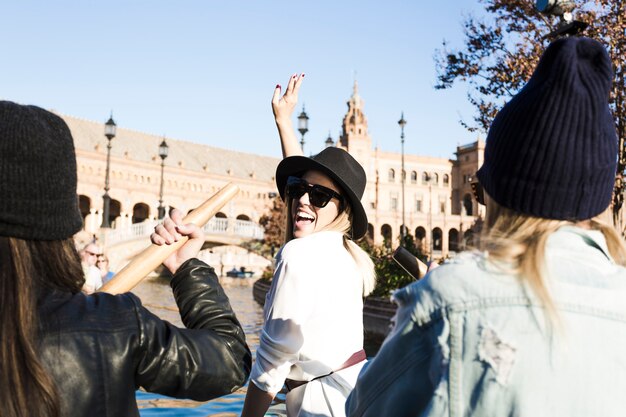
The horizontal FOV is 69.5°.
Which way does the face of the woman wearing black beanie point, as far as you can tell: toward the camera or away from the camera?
away from the camera

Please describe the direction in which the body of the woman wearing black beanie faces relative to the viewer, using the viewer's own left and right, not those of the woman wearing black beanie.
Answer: facing away from the viewer

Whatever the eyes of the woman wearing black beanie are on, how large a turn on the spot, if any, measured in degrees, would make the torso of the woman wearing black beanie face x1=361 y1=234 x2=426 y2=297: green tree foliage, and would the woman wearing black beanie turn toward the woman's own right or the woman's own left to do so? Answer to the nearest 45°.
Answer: approximately 45° to the woman's own right

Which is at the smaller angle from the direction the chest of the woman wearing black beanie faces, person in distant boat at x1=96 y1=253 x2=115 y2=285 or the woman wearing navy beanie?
the person in distant boat

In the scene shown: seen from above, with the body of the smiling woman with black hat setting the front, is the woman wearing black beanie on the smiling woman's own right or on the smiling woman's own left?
on the smiling woman's own left

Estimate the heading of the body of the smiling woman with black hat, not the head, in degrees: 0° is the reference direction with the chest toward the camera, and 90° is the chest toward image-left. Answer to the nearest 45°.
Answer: approximately 135°
